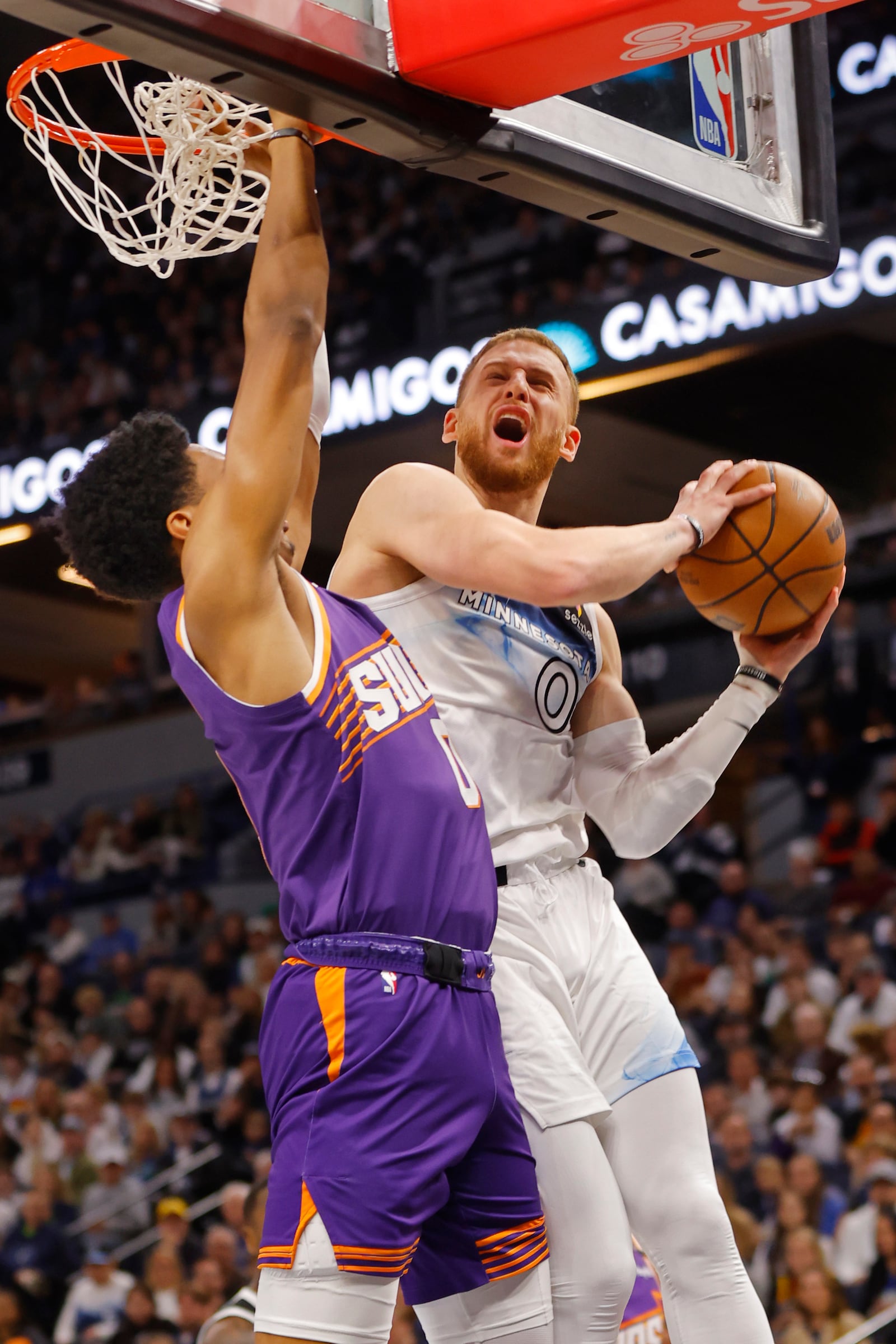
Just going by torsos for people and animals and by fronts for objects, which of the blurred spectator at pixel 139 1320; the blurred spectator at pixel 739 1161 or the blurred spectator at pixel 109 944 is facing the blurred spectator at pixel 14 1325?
the blurred spectator at pixel 109 944

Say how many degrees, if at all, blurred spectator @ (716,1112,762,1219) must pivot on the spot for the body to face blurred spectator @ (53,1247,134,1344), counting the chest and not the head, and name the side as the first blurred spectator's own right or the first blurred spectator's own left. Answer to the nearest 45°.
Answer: approximately 90° to the first blurred spectator's own right

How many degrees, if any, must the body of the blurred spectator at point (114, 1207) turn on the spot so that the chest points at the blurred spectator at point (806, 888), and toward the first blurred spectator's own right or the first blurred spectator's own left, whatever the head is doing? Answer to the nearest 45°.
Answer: approximately 90° to the first blurred spectator's own left

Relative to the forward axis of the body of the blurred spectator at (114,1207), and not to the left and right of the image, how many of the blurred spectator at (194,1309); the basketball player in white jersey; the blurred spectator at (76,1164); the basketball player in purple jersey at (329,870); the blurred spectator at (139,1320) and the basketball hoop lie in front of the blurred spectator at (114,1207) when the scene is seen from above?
5

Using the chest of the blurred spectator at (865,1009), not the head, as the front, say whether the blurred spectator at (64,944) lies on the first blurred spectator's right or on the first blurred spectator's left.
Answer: on the first blurred spectator's right
